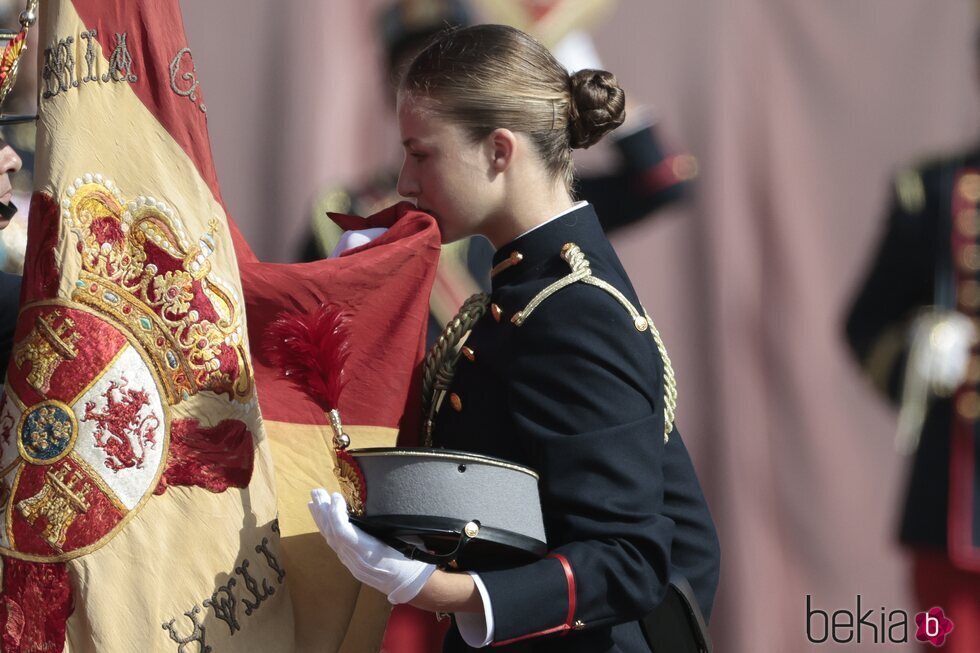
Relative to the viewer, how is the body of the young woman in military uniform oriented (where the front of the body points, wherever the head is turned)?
to the viewer's left

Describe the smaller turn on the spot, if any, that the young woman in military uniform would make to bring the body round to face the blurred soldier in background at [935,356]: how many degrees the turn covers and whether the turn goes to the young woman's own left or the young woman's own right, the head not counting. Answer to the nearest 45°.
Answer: approximately 135° to the young woman's own right

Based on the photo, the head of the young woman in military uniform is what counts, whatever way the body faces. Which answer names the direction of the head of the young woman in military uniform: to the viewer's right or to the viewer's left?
to the viewer's left

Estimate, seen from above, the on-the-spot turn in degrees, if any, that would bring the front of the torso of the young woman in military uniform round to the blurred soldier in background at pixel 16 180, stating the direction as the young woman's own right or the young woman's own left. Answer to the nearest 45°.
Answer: approximately 45° to the young woman's own right

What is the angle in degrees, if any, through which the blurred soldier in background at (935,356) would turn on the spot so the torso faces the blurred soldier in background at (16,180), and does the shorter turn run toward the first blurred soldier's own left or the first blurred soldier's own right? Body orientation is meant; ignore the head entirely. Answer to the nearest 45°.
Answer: approximately 45° to the first blurred soldier's own right
